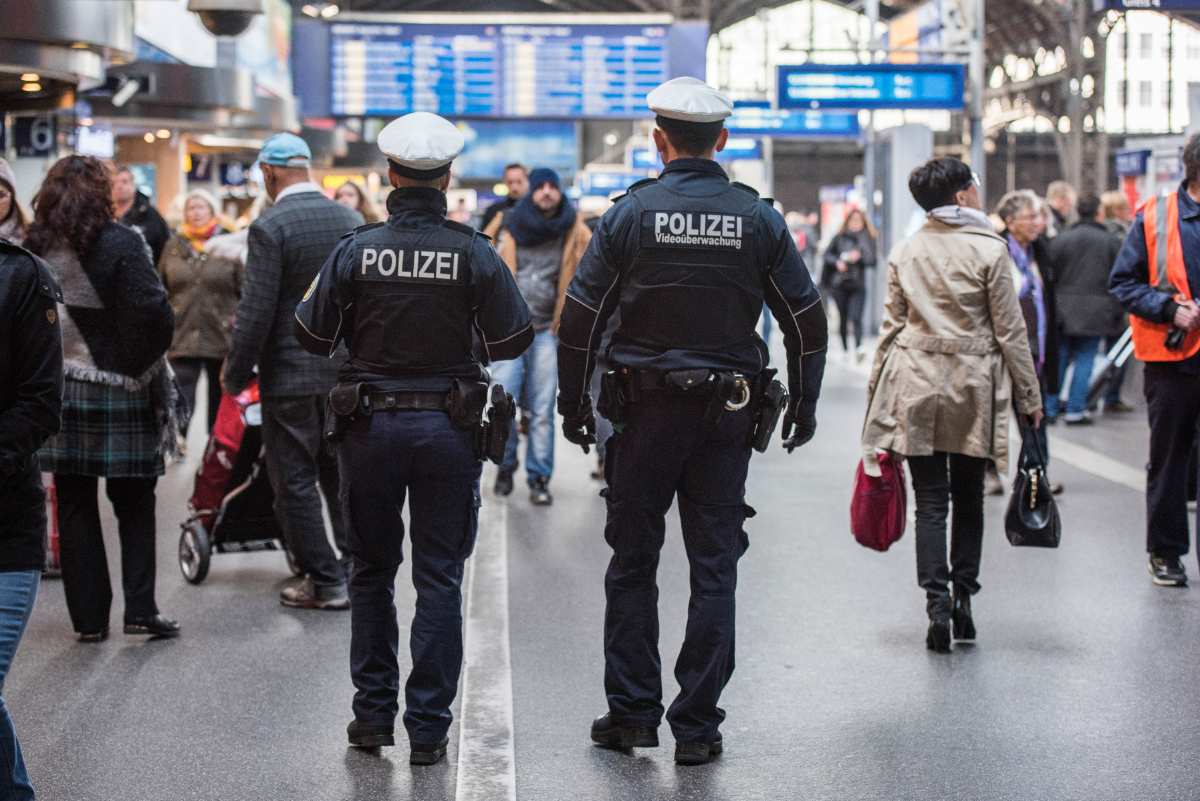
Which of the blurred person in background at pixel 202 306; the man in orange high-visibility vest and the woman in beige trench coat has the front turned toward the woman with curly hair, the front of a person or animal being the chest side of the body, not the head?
the blurred person in background

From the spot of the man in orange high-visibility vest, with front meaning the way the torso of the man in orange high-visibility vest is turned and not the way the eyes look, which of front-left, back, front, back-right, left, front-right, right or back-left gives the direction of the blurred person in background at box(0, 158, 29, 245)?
right

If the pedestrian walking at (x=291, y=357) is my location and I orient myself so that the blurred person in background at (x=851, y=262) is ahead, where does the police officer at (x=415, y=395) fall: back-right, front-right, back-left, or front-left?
back-right

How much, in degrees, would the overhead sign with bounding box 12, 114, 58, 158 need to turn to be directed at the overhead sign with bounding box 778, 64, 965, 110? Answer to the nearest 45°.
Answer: approximately 90° to its left

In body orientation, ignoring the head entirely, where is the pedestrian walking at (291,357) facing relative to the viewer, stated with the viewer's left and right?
facing away from the viewer and to the left of the viewer

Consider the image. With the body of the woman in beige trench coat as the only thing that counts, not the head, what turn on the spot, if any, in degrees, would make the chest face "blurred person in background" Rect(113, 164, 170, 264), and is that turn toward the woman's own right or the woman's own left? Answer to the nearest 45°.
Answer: approximately 45° to the woman's own left

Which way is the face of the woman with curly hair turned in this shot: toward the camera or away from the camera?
away from the camera

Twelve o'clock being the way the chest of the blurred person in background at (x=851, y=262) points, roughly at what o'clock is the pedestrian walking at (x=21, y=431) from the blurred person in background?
The pedestrian walking is roughly at 12 o'clock from the blurred person in background.

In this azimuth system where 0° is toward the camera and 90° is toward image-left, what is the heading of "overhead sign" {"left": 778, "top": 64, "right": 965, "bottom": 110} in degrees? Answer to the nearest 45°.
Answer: approximately 0°

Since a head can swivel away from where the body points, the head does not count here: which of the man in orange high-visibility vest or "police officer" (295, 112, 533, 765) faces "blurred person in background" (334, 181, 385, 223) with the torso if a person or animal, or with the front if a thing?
the police officer

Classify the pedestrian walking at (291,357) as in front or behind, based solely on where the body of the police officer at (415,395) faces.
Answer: in front
